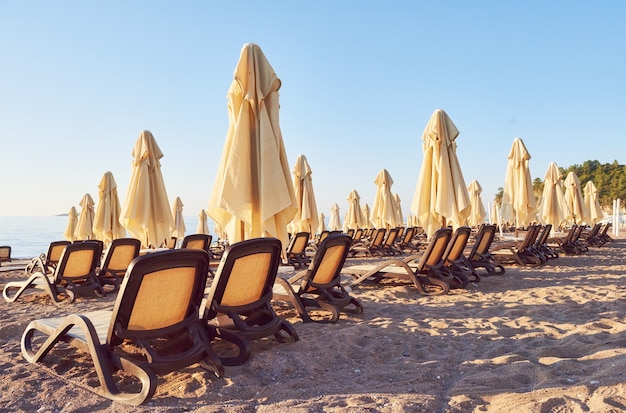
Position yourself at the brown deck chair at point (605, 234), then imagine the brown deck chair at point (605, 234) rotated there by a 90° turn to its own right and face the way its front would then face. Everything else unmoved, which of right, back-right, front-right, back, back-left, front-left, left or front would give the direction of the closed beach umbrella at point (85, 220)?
back-left

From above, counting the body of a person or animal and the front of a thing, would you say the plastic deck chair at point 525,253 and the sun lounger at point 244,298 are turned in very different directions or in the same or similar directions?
same or similar directions

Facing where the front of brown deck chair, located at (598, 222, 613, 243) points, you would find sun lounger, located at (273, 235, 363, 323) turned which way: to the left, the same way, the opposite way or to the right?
the same way

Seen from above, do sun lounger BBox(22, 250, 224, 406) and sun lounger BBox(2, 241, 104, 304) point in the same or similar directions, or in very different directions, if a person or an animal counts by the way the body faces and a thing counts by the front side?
same or similar directions

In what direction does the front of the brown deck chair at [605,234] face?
to the viewer's left

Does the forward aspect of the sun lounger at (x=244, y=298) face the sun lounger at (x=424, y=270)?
no

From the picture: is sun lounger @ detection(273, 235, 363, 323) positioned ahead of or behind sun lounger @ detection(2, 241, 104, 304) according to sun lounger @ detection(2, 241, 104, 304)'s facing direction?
behind

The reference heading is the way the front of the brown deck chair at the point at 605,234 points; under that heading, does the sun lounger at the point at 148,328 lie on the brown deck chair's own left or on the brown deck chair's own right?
on the brown deck chair's own left

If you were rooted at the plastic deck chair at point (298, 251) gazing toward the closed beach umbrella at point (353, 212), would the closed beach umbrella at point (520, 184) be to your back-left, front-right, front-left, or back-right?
front-right

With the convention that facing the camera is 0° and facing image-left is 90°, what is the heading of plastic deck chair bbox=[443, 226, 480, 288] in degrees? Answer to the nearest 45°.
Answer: approximately 135°

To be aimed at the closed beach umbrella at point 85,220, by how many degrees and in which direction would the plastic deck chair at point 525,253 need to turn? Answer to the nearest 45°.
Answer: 0° — it already faces it

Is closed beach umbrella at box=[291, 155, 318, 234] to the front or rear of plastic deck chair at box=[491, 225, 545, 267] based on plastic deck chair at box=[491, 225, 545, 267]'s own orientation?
to the front

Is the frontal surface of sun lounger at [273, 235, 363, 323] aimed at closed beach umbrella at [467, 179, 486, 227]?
no

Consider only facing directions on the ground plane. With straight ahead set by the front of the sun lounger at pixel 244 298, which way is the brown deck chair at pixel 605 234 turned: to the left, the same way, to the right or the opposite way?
the same way

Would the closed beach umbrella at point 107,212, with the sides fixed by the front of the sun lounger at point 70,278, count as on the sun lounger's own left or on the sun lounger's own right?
on the sun lounger's own right

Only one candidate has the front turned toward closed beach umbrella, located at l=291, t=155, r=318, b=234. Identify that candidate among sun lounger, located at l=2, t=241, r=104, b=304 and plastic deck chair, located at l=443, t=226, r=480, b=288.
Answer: the plastic deck chair

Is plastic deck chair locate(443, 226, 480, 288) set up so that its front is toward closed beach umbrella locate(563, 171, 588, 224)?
no

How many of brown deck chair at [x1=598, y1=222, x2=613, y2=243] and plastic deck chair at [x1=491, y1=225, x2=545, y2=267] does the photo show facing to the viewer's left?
2
